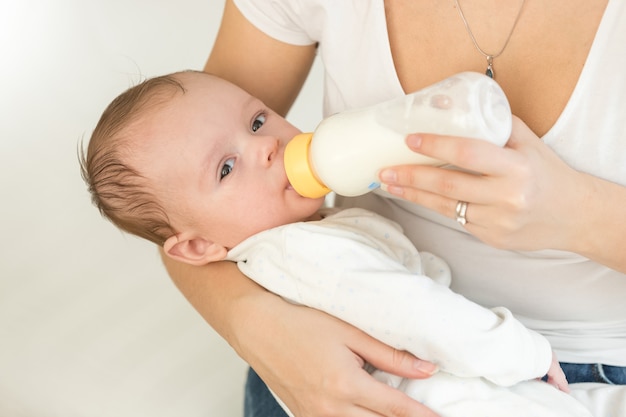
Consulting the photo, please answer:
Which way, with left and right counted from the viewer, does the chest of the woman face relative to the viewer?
facing the viewer
